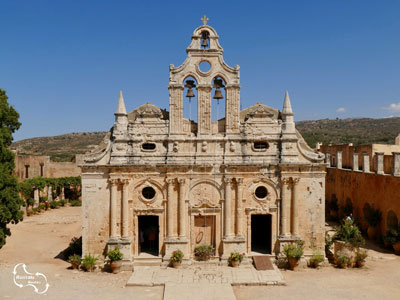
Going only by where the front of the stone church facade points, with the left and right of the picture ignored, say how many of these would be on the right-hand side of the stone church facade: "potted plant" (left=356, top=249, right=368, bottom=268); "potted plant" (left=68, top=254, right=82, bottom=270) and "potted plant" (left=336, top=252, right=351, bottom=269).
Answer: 1

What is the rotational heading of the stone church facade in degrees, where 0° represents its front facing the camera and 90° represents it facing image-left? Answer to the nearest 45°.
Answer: approximately 0°

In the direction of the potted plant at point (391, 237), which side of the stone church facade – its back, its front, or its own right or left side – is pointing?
left

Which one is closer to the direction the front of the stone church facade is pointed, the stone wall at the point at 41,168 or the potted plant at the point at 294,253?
the potted plant

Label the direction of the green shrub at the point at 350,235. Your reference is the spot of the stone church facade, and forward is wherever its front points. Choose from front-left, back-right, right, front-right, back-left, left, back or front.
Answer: left

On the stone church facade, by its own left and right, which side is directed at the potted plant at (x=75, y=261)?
right

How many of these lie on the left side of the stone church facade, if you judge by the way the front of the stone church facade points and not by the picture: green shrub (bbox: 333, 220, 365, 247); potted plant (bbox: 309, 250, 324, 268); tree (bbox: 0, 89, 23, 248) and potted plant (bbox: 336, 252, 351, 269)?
3

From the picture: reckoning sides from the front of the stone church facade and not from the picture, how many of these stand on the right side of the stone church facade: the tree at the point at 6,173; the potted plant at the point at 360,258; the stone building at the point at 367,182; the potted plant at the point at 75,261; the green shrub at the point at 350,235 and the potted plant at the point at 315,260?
2

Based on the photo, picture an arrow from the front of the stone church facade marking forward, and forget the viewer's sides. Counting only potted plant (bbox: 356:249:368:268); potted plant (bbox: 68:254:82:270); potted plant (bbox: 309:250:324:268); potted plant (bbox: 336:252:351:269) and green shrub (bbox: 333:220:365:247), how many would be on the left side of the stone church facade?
4

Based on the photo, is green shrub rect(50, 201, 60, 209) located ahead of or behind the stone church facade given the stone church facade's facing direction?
behind

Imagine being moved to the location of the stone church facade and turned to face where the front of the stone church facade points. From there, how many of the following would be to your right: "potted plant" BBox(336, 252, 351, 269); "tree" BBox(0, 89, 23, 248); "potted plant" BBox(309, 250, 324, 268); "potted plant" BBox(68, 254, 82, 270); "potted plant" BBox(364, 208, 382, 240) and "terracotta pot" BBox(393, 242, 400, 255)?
2

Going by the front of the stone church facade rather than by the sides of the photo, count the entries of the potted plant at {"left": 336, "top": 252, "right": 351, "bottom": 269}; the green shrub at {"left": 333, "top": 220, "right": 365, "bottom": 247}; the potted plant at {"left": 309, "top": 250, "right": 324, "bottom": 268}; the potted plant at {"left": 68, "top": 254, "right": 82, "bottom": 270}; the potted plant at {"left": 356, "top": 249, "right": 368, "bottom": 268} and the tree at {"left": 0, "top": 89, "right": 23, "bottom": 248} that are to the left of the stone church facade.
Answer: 4

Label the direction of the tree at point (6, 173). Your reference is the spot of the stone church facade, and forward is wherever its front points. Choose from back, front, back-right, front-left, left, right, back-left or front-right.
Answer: right

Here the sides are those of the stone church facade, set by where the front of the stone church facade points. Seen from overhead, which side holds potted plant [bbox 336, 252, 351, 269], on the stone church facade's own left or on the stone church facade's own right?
on the stone church facade's own left

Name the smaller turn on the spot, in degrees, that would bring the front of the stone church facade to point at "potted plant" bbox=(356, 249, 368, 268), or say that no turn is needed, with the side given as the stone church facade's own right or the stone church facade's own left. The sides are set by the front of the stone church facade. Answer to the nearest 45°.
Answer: approximately 90° to the stone church facade's own left
